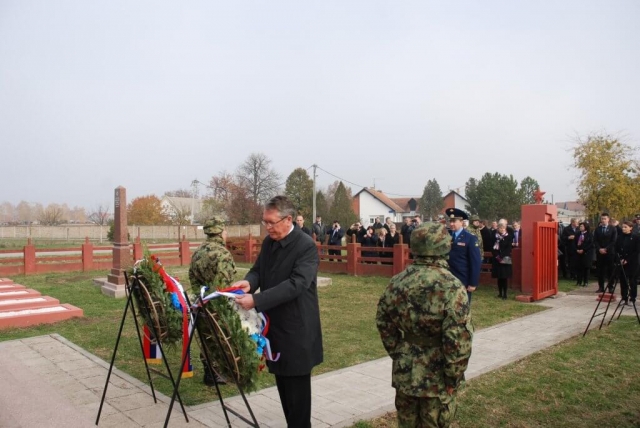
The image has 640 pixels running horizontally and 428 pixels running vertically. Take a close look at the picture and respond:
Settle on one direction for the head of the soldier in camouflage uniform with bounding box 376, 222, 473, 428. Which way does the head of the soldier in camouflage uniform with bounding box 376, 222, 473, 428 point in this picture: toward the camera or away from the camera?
away from the camera

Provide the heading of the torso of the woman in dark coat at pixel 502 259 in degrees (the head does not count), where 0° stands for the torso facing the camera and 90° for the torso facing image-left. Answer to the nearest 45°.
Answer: approximately 45°

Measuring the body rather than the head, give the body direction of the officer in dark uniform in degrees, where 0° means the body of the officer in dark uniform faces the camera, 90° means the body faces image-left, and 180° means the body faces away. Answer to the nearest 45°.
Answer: approximately 45°

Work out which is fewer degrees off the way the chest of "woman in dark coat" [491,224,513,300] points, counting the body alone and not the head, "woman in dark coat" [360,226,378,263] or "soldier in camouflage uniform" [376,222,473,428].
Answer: the soldier in camouflage uniform
